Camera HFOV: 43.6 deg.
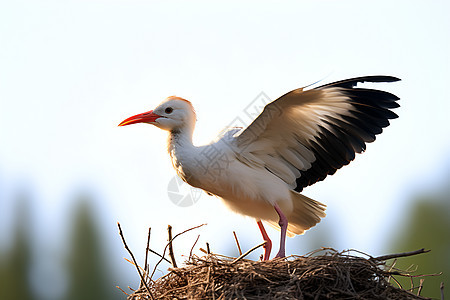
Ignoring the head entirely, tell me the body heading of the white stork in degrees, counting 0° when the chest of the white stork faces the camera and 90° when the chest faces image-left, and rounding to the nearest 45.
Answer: approximately 90°

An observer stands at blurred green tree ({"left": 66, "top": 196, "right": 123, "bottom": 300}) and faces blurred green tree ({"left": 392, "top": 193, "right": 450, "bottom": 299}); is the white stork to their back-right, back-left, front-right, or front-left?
front-right

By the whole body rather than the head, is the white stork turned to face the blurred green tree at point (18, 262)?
no

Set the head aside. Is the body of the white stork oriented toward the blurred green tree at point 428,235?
no

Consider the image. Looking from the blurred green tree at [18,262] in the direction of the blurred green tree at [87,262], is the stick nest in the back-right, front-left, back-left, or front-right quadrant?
front-right

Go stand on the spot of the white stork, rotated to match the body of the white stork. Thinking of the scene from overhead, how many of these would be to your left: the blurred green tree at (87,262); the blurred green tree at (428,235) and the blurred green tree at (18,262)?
0

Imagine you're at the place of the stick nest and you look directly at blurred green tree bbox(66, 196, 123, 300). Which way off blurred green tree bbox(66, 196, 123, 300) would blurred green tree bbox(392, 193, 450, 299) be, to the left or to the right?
right

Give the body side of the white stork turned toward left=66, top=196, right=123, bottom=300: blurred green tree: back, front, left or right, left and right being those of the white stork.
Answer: right
